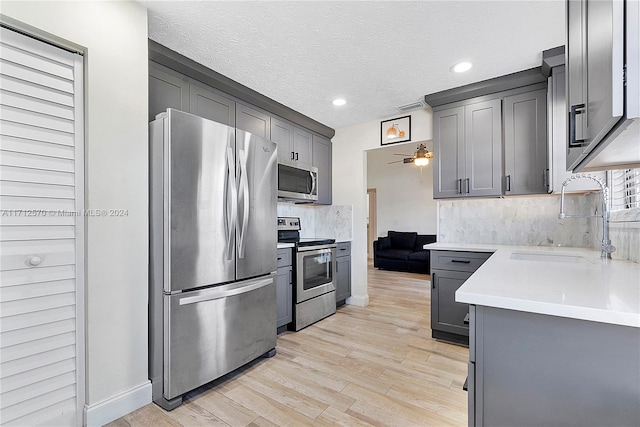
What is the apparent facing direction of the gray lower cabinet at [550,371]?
to the viewer's left

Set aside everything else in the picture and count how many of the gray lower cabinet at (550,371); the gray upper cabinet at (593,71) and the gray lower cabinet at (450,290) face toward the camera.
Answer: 1

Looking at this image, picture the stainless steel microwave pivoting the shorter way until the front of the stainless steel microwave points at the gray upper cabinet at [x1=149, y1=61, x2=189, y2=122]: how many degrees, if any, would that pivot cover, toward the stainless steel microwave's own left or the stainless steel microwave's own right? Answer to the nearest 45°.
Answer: approximately 90° to the stainless steel microwave's own right

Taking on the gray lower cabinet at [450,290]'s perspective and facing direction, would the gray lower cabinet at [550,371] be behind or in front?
in front

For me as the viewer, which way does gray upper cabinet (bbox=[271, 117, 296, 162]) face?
facing the viewer and to the right of the viewer

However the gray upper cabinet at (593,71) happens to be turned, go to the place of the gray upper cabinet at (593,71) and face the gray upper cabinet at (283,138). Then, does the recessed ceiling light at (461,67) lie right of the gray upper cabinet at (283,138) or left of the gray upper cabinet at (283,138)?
right

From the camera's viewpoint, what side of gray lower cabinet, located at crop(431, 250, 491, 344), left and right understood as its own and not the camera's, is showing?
front

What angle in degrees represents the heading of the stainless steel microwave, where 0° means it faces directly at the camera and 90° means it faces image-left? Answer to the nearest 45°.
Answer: approximately 315°

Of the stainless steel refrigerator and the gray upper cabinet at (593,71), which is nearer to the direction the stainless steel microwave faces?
the gray upper cabinet

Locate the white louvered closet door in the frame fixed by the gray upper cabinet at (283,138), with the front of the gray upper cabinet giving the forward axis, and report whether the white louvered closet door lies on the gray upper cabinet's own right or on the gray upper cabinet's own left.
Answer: on the gray upper cabinet's own right

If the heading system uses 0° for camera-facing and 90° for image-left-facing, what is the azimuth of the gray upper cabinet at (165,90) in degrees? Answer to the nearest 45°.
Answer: approximately 315°

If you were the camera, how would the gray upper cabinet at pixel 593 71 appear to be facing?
facing to the left of the viewer

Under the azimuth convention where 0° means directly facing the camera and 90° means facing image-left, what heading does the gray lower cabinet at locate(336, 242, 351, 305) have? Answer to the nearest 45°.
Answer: approximately 315°

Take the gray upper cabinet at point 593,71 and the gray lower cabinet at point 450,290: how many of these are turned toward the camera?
1

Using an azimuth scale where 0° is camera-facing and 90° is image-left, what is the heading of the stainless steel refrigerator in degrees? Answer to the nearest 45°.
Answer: approximately 315°
